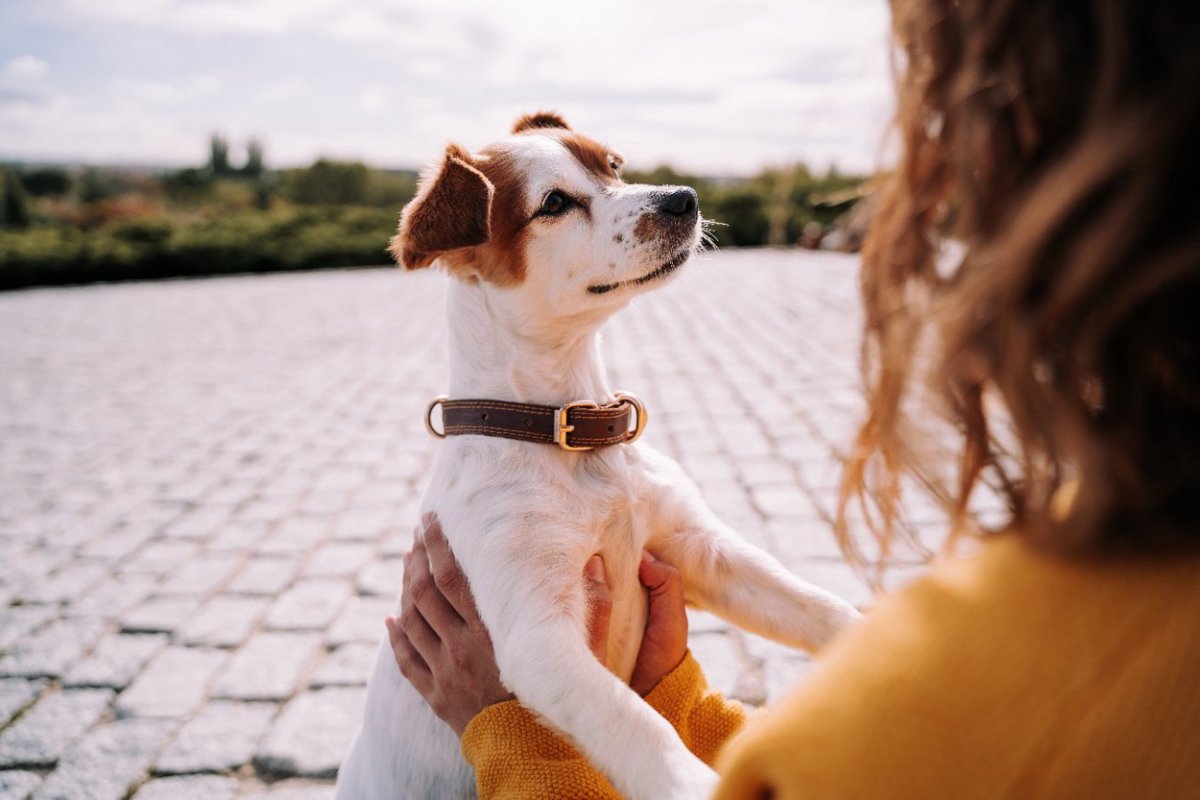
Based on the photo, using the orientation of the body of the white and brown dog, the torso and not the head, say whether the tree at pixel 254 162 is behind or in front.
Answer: behind

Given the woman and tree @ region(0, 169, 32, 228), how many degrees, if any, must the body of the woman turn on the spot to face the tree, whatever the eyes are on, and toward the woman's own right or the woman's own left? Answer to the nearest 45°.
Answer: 0° — they already face it

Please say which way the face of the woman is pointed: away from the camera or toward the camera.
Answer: away from the camera

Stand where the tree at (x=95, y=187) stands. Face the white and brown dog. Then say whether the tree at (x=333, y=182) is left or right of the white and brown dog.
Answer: left

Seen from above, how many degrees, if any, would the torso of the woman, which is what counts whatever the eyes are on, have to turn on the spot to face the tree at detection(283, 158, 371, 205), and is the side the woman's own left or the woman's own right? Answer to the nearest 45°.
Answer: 0° — they already face it

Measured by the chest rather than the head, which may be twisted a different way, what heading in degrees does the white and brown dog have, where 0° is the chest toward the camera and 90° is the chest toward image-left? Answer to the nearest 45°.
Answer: approximately 315°

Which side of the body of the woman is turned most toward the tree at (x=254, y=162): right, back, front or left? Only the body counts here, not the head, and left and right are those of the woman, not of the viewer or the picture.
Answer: front

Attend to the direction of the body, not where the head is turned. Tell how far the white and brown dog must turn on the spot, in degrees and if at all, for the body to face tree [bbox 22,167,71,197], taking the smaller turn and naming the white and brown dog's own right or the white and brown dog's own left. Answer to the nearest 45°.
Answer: approximately 180°

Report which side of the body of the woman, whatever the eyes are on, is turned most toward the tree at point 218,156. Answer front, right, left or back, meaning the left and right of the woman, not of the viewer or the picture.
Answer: front

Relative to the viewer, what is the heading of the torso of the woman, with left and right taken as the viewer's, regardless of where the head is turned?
facing away from the viewer and to the left of the viewer
